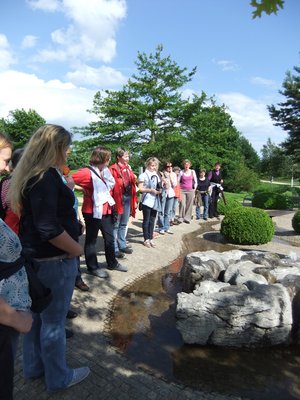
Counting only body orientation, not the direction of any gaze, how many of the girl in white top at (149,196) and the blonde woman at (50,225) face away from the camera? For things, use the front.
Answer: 0

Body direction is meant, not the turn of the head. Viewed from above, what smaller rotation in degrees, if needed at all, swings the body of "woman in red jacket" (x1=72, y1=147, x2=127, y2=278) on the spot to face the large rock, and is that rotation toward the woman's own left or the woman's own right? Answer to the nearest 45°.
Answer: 0° — they already face it

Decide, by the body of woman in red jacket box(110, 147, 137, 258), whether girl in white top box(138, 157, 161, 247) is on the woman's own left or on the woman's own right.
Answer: on the woman's own left

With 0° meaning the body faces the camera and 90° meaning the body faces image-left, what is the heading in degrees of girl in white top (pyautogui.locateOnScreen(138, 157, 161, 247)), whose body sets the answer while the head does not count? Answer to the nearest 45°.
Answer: approximately 315°

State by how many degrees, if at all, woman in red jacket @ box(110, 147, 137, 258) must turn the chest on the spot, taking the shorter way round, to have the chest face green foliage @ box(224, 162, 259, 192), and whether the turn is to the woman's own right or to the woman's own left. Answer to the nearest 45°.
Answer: approximately 90° to the woman's own left

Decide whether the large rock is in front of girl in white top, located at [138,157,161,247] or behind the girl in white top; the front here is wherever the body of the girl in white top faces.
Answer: in front

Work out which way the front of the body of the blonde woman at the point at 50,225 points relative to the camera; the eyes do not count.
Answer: to the viewer's right

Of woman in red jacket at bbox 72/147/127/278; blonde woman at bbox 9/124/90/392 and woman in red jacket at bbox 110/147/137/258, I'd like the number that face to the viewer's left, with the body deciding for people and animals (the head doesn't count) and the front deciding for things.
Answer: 0

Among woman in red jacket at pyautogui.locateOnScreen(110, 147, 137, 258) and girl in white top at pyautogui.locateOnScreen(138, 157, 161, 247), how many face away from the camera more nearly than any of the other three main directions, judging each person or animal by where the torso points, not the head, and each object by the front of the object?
0

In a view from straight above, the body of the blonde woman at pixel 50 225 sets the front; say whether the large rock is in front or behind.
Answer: in front

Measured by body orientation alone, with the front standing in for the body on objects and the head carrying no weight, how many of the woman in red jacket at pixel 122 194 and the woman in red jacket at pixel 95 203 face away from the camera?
0

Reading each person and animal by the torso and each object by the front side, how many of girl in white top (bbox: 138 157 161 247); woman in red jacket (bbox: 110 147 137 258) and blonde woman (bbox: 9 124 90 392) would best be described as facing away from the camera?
0

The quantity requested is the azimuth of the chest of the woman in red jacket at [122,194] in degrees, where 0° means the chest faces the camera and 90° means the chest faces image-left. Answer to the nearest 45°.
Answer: approximately 315°
